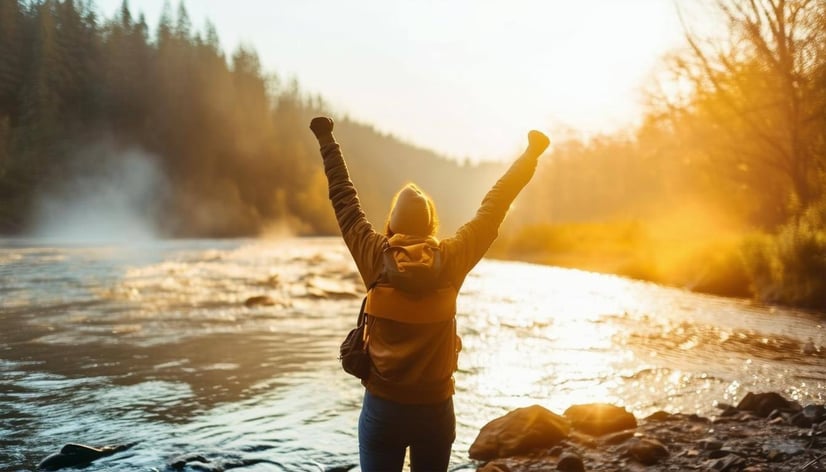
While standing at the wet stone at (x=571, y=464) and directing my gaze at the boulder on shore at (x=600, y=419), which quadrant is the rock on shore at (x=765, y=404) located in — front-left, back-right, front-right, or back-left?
front-right

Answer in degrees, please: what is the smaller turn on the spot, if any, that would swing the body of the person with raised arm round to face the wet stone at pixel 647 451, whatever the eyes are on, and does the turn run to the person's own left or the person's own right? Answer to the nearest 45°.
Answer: approximately 45° to the person's own right

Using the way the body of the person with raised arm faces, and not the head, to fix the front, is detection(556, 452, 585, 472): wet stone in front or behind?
in front

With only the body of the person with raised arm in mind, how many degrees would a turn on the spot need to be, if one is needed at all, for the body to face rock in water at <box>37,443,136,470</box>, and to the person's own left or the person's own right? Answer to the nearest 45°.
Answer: approximately 45° to the person's own left

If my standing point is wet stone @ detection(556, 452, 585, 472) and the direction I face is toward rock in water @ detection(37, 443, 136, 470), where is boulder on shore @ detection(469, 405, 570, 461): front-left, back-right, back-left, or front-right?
front-right

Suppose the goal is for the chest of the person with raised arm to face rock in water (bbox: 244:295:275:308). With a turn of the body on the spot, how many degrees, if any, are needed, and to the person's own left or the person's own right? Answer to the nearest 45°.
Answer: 0° — they already face it

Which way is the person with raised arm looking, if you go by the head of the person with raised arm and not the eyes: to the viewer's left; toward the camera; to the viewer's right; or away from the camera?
away from the camera

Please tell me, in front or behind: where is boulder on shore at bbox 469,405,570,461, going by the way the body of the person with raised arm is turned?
in front

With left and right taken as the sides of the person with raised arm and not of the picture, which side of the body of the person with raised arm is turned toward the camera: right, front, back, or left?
back
